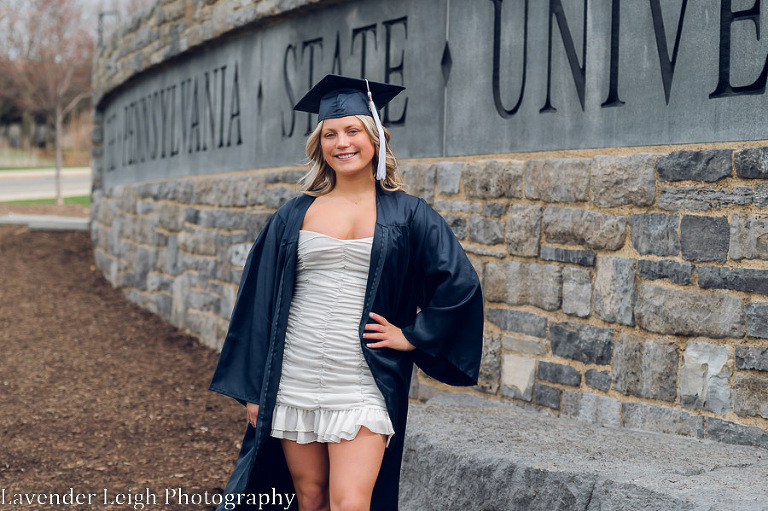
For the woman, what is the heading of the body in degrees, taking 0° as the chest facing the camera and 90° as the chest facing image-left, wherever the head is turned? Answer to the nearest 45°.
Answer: approximately 0°

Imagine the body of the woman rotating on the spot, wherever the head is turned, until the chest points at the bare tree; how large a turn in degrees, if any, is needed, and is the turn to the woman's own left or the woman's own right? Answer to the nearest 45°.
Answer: approximately 180°
